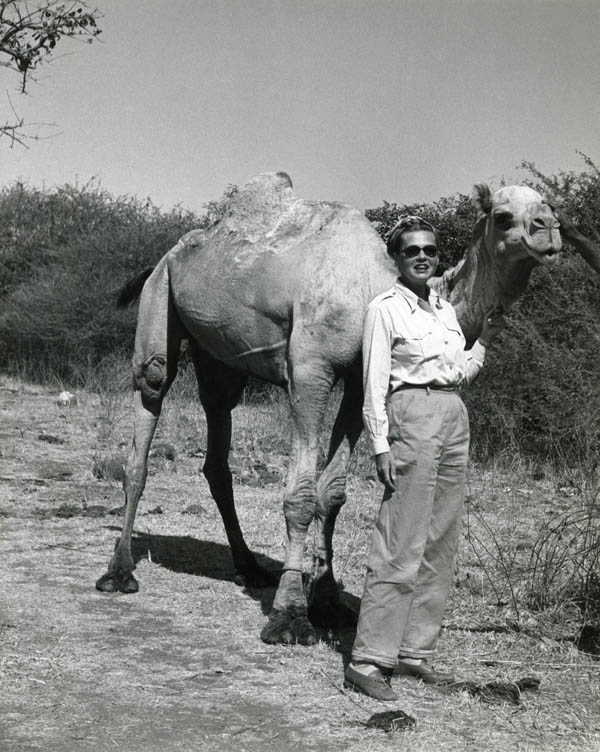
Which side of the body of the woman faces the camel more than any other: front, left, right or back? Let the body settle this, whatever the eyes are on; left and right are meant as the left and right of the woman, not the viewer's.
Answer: back

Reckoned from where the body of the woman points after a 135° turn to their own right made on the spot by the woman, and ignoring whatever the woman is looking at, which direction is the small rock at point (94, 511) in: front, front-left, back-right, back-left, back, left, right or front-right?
front-right

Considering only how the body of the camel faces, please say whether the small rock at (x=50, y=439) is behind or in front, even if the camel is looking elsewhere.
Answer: behind

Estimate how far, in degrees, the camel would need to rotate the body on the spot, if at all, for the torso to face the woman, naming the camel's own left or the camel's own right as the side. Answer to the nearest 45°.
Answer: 0° — it already faces them

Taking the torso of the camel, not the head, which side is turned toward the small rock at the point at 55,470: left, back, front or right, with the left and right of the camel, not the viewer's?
back

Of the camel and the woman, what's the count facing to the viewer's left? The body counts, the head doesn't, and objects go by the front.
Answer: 0

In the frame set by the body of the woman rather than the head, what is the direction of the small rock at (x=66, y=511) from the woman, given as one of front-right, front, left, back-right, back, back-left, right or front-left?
back

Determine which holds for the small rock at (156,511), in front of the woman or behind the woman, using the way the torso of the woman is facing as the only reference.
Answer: behind

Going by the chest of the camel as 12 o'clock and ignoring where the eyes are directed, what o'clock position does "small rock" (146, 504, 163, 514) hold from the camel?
The small rock is roughly at 7 o'clock from the camel.

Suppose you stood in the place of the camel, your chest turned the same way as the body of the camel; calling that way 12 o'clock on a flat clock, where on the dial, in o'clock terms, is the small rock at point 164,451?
The small rock is roughly at 7 o'clock from the camel.

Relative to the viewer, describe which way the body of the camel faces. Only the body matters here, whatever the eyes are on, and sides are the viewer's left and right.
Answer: facing the viewer and to the right of the viewer
